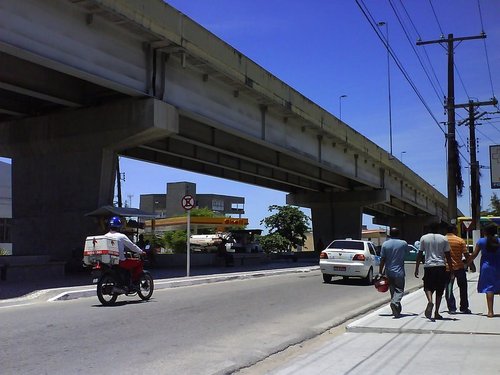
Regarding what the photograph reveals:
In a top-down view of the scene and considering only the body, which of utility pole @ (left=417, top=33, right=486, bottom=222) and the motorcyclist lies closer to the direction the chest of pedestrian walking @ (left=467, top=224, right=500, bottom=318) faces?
the utility pole

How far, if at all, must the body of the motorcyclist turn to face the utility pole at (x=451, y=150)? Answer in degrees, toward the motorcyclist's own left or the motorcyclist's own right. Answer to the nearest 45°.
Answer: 0° — they already face it

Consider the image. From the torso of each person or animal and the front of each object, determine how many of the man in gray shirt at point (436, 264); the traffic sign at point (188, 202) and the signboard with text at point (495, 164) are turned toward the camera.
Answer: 2

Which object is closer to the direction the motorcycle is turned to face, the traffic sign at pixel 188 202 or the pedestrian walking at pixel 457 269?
the traffic sign

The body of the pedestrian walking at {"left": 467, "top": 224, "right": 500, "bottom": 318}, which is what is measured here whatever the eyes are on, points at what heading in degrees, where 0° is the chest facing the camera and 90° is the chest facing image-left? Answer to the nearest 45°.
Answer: approximately 180°

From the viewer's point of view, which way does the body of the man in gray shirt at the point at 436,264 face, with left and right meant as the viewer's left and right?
facing away from the viewer

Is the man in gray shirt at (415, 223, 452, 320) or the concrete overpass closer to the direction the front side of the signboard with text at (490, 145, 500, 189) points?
the man in gray shirt

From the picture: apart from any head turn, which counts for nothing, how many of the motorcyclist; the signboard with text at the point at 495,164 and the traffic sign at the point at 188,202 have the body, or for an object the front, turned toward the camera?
2

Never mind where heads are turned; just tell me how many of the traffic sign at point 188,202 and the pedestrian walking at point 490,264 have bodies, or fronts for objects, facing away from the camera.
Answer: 1
